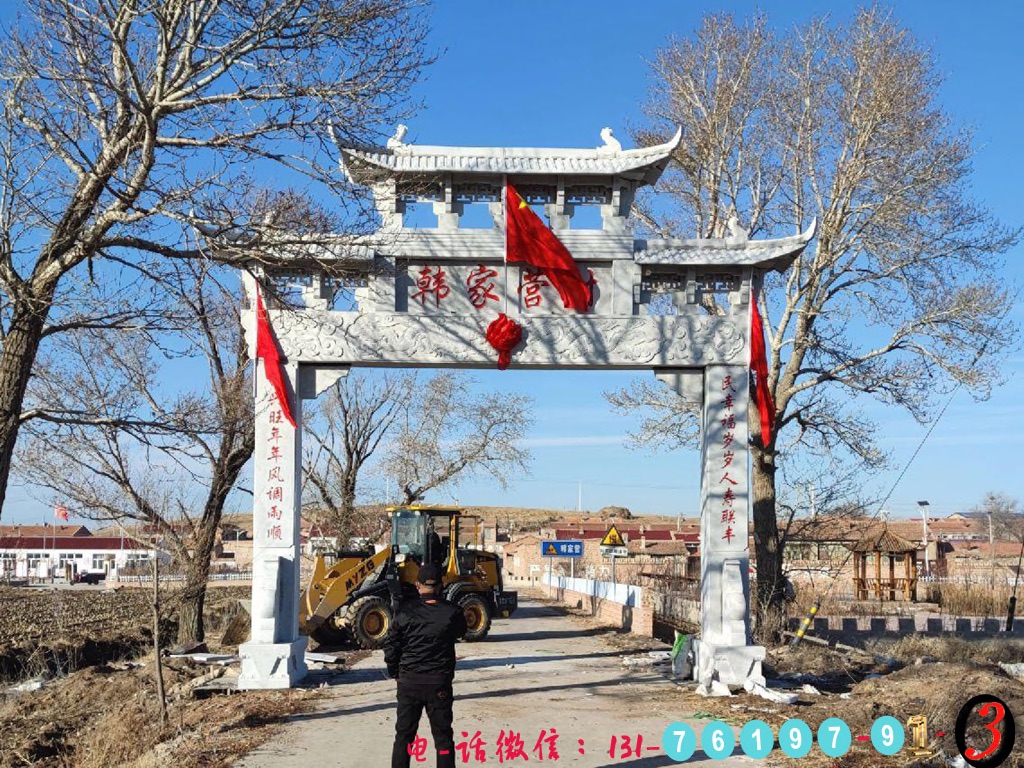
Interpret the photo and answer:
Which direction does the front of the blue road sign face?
toward the camera

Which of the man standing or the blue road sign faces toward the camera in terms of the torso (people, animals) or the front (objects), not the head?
the blue road sign

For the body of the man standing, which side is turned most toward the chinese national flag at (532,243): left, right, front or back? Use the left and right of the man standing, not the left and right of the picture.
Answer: front

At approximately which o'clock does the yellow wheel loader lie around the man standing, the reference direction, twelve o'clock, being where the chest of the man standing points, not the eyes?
The yellow wheel loader is roughly at 12 o'clock from the man standing.

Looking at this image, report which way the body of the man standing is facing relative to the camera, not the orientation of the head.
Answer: away from the camera

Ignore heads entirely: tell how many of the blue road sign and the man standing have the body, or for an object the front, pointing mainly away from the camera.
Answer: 1

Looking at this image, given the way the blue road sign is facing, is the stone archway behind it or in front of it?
in front

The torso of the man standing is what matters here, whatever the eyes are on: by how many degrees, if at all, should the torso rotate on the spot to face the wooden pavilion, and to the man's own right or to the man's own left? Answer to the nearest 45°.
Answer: approximately 45° to the man's own right

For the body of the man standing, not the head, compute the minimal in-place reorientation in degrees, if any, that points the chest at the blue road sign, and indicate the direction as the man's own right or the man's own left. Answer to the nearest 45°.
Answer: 0° — they already face it

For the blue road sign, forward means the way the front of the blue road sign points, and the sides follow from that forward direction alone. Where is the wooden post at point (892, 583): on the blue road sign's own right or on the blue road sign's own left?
on the blue road sign's own left

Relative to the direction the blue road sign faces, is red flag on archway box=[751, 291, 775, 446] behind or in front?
in front

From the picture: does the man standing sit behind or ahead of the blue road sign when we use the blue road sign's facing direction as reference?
ahead

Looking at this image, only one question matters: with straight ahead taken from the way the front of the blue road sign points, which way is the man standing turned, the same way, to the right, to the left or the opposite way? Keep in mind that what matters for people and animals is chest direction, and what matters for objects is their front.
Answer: the opposite way
